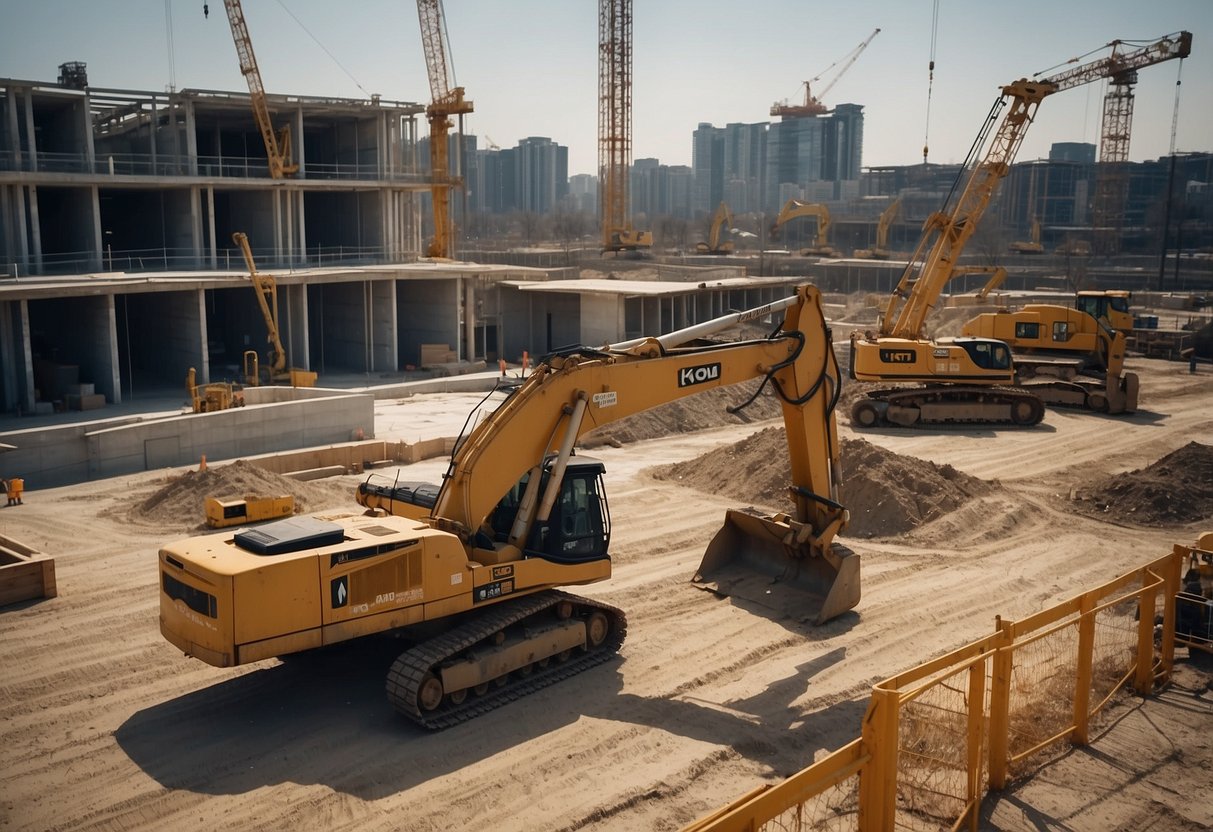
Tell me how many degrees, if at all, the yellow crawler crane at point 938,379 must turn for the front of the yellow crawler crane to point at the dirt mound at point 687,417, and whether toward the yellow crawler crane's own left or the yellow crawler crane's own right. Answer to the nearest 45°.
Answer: approximately 180°

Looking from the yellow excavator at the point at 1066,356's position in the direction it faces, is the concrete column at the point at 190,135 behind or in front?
behind

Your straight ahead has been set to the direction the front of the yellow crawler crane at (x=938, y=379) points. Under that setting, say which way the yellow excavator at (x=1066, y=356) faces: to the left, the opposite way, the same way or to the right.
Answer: the same way

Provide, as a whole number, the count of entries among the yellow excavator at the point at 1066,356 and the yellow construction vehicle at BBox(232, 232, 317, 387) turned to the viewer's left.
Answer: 1

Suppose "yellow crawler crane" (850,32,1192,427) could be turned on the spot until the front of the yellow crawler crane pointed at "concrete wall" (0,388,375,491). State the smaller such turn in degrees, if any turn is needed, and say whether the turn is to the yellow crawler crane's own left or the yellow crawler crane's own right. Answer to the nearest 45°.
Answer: approximately 135° to the yellow crawler crane's own right

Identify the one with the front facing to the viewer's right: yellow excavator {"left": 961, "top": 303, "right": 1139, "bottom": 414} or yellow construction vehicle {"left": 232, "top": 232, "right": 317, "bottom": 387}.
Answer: the yellow excavator

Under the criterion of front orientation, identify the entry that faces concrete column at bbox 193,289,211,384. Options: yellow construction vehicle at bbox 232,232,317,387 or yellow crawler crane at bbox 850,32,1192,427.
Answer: the yellow construction vehicle

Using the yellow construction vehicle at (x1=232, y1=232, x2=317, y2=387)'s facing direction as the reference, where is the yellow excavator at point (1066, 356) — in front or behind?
behind

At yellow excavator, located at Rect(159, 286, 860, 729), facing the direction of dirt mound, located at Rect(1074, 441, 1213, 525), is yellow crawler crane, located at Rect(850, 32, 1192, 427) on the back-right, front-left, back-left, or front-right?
front-left

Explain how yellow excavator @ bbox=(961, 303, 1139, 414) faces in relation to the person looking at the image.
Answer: facing to the right of the viewer

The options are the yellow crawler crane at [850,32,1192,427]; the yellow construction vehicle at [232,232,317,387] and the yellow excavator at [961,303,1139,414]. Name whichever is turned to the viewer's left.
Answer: the yellow construction vehicle

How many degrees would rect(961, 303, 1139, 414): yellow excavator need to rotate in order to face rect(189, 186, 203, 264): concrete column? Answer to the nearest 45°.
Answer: approximately 180°

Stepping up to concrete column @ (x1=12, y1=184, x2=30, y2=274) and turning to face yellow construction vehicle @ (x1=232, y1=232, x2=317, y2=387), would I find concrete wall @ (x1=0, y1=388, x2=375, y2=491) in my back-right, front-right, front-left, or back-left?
front-right

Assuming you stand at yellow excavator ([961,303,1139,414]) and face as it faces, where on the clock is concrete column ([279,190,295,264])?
The concrete column is roughly at 6 o'clock from the yellow excavator.

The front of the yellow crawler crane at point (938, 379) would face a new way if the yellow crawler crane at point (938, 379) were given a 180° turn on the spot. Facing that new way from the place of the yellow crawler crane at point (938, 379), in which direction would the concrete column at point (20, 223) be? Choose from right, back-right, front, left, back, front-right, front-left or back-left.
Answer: front

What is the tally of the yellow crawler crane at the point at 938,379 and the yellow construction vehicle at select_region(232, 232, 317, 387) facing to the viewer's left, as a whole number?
1

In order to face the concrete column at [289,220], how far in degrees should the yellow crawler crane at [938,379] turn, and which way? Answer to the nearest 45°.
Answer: approximately 180°

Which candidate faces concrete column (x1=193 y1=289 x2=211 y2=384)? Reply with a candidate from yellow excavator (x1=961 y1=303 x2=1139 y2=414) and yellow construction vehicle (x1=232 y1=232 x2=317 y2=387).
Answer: the yellow construction vehicle

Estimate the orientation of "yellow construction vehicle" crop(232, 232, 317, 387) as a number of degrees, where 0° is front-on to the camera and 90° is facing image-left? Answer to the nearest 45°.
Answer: approximately 90°

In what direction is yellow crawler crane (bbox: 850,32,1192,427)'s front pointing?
to the viewer's right
